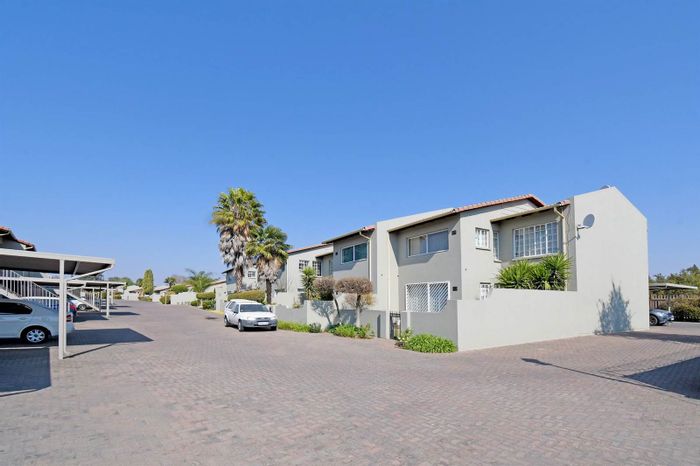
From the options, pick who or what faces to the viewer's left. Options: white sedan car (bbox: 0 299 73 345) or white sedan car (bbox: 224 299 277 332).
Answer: white sedan car (bbox: 0 299 73 345)

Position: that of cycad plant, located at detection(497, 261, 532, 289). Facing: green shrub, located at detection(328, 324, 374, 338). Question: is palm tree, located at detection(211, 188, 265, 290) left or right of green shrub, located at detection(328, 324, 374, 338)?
right

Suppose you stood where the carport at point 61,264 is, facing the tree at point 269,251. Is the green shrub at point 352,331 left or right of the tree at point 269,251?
right

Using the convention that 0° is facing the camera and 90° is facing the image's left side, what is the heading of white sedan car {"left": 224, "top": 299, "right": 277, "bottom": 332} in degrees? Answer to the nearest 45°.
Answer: approximately 315°

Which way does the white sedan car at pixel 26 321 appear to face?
to the viewer's left

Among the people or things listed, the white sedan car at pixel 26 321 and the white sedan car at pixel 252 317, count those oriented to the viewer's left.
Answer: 1

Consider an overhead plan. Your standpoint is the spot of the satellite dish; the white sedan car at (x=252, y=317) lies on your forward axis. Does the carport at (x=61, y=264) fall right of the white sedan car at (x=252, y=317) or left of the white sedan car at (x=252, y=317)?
left
